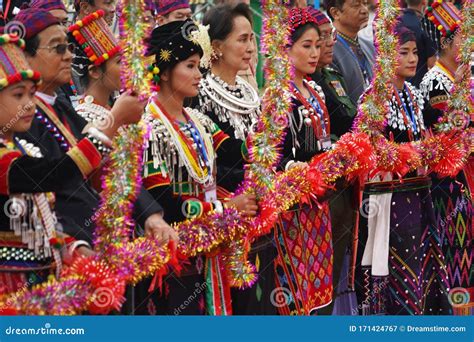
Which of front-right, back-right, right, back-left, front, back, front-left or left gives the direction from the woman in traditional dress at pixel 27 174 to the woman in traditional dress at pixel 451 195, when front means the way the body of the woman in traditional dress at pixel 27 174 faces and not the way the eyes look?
left

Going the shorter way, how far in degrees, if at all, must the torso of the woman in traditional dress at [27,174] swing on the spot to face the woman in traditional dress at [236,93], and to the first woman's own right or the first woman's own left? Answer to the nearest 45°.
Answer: approximately 90° to the first woman's own left

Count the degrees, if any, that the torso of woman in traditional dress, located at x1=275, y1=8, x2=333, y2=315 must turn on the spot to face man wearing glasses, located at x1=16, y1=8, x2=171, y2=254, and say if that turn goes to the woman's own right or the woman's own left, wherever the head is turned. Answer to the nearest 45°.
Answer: approximately 90° to the woman's own right

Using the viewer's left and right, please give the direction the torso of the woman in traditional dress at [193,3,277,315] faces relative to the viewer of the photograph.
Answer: facing the viewer and to the right of the viewer

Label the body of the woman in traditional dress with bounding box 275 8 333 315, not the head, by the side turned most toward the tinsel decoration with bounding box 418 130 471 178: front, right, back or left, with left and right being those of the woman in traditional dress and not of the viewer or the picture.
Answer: left

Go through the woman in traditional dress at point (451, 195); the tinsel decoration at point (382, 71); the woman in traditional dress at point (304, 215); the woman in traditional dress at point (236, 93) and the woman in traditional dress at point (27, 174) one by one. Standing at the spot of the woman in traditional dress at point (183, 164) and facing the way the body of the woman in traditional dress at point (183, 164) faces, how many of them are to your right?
1

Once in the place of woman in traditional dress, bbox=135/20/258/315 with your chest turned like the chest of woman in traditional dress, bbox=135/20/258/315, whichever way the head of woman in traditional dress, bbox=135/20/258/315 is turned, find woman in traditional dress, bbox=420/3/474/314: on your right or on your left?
on your left
